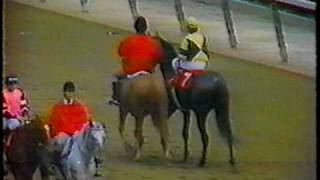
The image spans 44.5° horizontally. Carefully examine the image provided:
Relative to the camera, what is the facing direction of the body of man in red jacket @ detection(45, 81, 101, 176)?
toward the camera

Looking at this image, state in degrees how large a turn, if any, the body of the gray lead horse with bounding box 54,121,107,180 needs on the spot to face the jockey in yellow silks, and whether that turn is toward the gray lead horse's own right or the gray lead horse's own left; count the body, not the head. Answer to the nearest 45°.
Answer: approximately 45° to the gray lead horse's own left

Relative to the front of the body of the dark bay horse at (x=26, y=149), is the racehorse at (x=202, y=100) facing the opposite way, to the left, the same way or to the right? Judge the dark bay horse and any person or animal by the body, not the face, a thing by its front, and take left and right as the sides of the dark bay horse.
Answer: the opposite way

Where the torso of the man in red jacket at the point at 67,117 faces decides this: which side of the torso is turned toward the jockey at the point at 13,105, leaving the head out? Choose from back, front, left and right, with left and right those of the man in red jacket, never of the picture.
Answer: right

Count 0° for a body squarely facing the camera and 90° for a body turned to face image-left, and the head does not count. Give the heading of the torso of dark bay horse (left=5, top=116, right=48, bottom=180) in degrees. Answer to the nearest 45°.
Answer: approximately 315°

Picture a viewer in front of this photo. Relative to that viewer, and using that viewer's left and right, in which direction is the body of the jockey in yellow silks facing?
facing away from the viewer and to the left of the viewer

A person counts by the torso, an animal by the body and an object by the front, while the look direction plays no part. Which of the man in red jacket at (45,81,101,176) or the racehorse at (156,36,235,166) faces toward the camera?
the man in red jacket

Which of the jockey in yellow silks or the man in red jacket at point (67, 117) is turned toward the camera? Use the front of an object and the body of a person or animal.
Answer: the man in red jacket

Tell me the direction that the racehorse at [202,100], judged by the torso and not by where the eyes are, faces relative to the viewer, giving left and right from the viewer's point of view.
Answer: facing away from the viewer and to the left of the viewer
